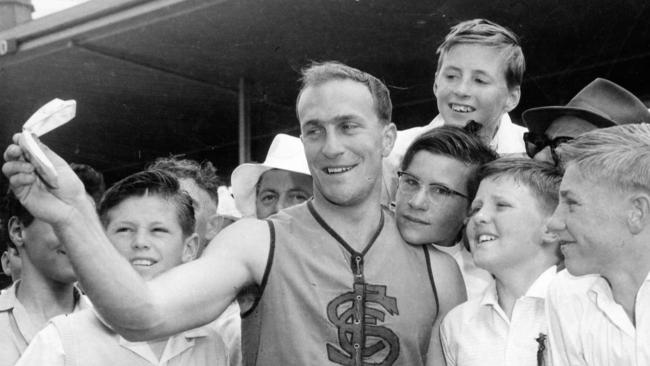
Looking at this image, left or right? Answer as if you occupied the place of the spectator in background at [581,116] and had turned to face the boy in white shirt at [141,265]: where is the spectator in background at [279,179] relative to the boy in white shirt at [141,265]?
right

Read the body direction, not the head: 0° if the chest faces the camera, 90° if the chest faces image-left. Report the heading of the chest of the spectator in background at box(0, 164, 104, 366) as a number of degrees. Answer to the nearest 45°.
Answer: approximately 315°

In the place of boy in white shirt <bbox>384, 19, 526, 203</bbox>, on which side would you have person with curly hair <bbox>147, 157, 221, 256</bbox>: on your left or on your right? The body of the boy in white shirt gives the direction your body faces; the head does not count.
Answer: on your right

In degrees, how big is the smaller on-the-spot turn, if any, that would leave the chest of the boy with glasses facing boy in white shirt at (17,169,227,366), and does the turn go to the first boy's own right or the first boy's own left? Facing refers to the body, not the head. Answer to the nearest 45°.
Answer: approximately 45° to the first boy's own right

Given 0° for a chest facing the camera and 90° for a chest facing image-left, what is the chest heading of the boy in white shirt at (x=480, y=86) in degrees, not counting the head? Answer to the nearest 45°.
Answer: approximately 45°

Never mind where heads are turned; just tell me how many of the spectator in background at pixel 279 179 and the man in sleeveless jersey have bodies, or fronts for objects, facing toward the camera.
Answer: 2

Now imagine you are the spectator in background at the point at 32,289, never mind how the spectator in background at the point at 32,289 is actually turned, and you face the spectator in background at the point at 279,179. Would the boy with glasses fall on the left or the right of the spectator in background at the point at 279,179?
right

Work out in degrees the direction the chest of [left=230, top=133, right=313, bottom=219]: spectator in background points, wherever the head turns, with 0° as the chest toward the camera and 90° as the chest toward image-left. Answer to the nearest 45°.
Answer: approximately 0°

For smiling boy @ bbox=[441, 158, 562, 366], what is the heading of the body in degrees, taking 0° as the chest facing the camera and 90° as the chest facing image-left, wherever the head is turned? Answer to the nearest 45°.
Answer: approximately 45°

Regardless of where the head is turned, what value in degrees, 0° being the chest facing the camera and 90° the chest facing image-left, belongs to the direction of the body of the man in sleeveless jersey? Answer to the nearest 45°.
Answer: approximately 0°

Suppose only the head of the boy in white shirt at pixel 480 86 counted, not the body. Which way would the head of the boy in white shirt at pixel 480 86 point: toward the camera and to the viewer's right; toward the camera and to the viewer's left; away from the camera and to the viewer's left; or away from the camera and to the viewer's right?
toward the camera and to the viewer's left
